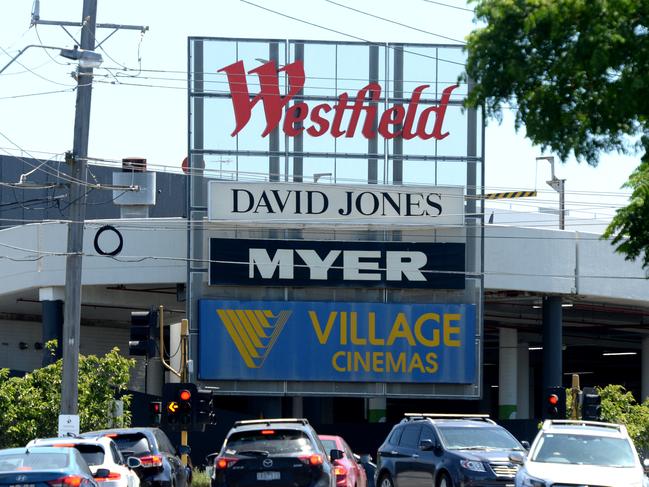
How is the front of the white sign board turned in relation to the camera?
facing the viewer

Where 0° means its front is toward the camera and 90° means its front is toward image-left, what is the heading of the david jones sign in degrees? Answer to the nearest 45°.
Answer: approximately 0°

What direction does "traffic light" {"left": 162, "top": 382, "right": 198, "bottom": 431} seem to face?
toward the camera

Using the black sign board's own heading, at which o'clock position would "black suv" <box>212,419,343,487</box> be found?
The black suv is roughly at 12 o'clock from the black sign board.

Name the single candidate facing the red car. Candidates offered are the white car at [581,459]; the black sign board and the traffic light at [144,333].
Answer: the black sign board

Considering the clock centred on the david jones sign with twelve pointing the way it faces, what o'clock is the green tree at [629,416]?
The green tree is roughly at 9 o'clock from the david jones sign.

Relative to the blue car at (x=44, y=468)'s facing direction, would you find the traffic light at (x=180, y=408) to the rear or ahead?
ahead

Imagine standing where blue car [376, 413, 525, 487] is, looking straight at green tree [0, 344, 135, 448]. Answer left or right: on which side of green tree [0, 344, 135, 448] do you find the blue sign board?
right

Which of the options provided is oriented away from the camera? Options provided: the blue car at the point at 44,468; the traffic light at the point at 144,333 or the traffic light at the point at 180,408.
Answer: the blue car

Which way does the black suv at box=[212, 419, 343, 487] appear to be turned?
away from the camera

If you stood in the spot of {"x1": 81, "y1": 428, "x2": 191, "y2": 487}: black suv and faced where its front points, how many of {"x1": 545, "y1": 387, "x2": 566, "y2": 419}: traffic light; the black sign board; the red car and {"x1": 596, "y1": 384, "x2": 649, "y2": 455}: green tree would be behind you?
0

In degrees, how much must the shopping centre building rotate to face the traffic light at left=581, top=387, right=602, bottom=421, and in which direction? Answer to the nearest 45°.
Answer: approximately 45° to its left

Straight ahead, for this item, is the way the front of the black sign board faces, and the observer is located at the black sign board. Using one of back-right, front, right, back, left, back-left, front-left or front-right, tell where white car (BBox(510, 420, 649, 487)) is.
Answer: front

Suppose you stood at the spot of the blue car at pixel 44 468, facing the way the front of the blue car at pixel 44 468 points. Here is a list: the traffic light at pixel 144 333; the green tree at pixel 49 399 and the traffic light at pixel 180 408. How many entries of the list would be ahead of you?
3

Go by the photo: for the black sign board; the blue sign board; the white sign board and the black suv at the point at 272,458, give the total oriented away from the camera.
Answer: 1

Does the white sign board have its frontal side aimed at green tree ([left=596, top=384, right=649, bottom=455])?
no
